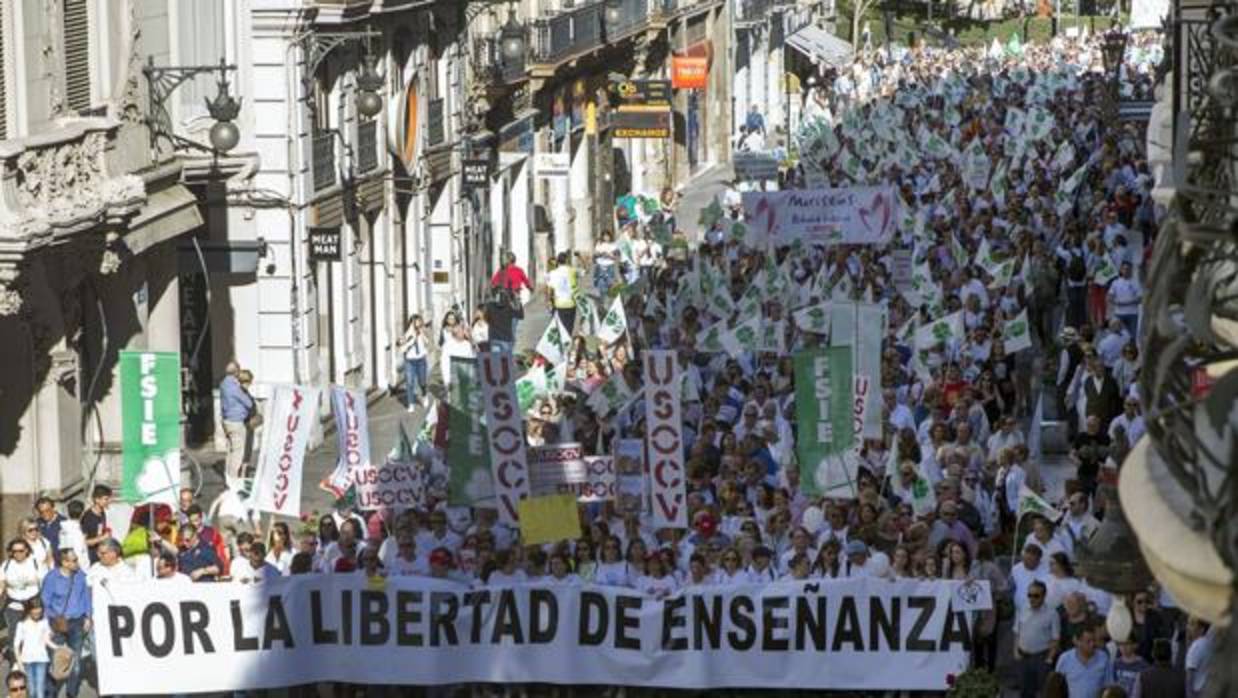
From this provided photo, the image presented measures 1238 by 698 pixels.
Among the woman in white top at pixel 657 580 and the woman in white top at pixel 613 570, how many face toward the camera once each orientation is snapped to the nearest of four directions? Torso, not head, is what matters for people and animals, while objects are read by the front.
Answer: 2

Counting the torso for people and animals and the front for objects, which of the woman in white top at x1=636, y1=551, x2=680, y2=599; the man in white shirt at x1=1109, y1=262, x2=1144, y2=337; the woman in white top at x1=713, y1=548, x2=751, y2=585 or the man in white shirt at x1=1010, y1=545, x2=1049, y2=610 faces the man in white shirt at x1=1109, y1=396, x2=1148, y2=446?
the man in white shirt at x1=1109, y1=262, x2=1144, y2=337

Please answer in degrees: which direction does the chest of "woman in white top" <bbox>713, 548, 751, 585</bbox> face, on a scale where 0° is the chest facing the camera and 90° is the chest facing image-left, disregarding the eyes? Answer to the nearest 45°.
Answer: approximately 0°

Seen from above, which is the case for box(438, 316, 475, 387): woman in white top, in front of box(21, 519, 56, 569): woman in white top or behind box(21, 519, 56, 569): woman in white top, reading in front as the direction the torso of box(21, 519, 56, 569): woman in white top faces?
behind

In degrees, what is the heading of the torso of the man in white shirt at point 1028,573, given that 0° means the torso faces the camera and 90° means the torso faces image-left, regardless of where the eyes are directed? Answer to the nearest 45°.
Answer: approximately 0°

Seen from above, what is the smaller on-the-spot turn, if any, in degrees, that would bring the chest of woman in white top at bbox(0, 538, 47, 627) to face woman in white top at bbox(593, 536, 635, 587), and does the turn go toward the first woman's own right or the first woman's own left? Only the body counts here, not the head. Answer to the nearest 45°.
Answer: approximately 45° to the first woman's own left

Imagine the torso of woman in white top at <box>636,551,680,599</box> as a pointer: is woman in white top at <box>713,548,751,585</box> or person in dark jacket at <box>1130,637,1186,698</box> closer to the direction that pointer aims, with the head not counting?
the person in dark jacket

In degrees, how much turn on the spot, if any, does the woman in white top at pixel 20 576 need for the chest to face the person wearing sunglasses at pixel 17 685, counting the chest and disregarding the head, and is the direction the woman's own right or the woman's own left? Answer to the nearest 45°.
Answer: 0° — they already face them

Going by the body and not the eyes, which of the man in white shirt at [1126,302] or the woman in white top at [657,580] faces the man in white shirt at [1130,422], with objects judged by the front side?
the man in white shirt at [1126,302]
